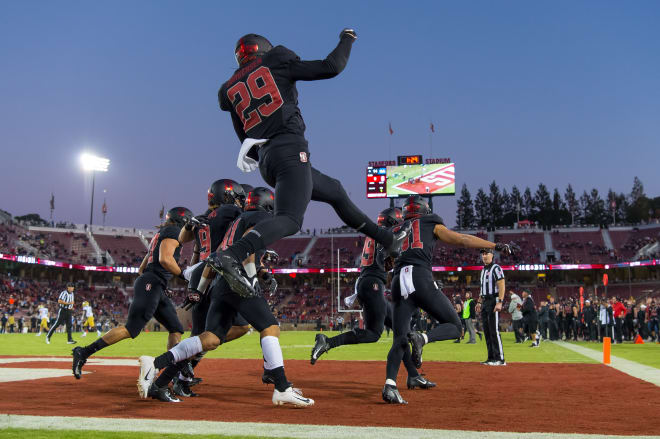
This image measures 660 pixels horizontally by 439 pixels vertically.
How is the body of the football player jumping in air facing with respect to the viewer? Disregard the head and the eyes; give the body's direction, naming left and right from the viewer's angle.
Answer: facing away from the viewer and to the right of the viewer

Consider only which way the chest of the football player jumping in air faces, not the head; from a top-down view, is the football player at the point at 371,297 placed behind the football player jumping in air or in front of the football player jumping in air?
in front

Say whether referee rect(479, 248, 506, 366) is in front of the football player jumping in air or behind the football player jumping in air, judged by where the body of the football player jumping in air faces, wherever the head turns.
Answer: in front
